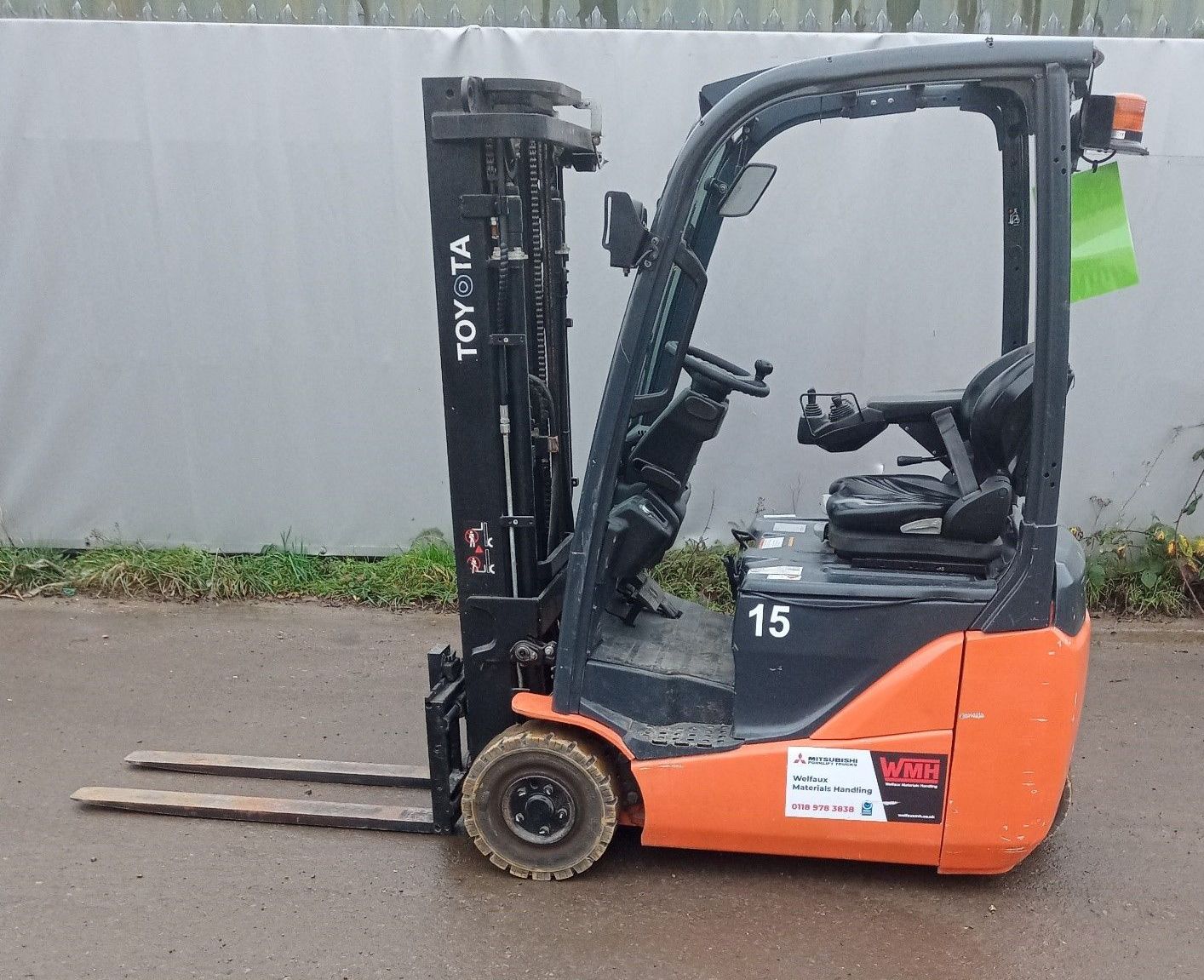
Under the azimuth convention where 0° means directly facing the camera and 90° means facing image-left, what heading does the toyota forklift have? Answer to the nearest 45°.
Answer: approximately 90°
